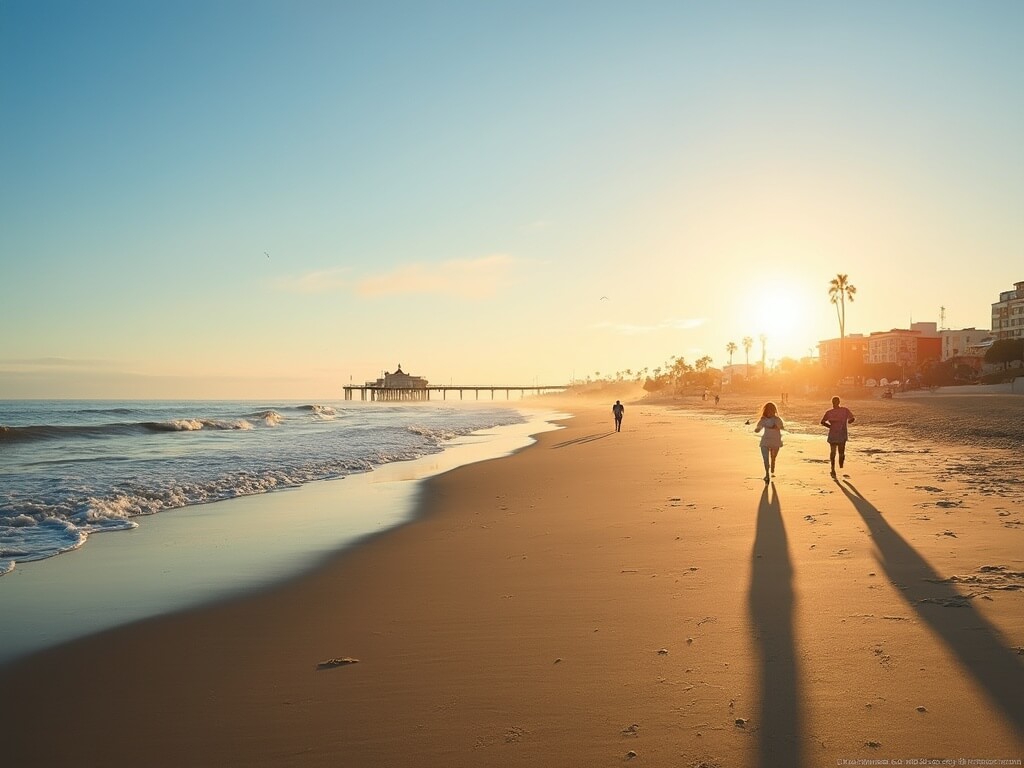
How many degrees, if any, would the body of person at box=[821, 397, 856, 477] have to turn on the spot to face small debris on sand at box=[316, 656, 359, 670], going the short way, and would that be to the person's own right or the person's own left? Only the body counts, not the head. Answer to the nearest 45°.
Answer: approximately 180°

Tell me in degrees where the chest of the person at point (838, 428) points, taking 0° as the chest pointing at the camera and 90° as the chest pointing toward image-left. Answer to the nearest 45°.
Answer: approximately 180°
